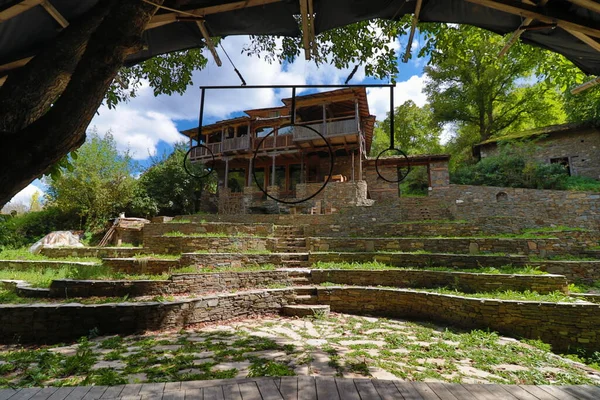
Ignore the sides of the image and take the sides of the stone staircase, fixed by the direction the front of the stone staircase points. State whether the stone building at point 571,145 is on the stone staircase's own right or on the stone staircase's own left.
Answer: on the stone staircase's own left

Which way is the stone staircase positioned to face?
toward the camera

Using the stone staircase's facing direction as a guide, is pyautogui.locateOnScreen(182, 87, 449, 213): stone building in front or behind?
behind

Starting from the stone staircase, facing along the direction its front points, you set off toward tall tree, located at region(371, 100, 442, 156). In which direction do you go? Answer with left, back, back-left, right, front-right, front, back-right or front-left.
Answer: back-left

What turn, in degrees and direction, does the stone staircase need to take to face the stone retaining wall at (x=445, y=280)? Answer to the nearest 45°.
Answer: approximately 45° to its left

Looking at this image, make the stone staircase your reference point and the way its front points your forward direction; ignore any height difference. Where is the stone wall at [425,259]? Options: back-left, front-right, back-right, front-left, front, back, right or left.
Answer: front-left

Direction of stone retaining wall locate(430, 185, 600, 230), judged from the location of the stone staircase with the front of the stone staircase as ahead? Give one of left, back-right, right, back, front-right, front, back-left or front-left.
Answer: left

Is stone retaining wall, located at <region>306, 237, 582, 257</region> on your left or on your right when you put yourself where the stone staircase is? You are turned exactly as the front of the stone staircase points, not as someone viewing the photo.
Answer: on your left

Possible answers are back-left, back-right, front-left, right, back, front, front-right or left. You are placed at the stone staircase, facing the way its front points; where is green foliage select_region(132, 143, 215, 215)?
back-right

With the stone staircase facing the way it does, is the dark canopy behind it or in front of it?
in front

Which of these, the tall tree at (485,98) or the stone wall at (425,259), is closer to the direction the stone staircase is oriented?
the stone wall

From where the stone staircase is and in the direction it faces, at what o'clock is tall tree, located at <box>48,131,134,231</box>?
The tall tree is roughly at 4 o'clock from the stone staircase.

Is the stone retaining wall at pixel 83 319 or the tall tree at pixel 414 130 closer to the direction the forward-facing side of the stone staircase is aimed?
the stone retaining wall
